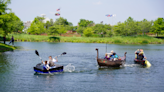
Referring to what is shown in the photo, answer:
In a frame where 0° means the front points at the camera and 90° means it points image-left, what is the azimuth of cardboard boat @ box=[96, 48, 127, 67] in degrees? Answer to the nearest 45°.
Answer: approximately 90°

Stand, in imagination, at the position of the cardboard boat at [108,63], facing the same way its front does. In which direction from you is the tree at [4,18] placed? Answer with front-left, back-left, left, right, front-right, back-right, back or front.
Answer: front-right
